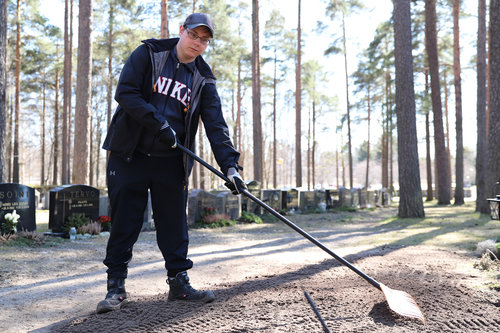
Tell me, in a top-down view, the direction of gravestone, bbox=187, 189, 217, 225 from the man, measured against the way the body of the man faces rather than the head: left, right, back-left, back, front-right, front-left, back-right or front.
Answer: back-left

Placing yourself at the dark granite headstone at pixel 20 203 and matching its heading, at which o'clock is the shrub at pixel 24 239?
The shrub is roughly at 12 o'clock from the dark granite headstone.

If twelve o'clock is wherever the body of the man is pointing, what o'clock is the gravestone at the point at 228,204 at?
The gravestone is roughly at 8 o'clock from the man.

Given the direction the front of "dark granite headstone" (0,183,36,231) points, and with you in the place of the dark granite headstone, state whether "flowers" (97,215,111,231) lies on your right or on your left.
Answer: on your left

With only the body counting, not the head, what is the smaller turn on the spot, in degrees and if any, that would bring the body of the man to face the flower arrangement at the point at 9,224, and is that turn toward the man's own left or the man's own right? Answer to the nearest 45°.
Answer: approximately 180°

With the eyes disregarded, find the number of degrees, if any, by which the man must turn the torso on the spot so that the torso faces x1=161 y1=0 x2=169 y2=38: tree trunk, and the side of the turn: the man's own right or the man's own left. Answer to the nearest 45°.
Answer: approximately 135° to the man's own left

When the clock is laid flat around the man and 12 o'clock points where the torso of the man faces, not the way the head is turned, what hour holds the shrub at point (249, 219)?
The shrub is roughly at 8 o'clock from the man.

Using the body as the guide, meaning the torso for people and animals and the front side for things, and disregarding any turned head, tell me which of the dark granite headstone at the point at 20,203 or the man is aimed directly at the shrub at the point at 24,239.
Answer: the dark granite headstone

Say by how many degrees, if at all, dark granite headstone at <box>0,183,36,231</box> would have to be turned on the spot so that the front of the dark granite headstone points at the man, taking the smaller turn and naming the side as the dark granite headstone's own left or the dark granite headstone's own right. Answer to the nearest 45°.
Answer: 0° — it already faces them

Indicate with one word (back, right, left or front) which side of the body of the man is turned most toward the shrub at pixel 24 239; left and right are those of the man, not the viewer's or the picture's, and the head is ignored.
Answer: back

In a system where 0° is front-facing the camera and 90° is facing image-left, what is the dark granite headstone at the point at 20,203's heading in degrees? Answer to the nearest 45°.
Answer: approximately 0°
